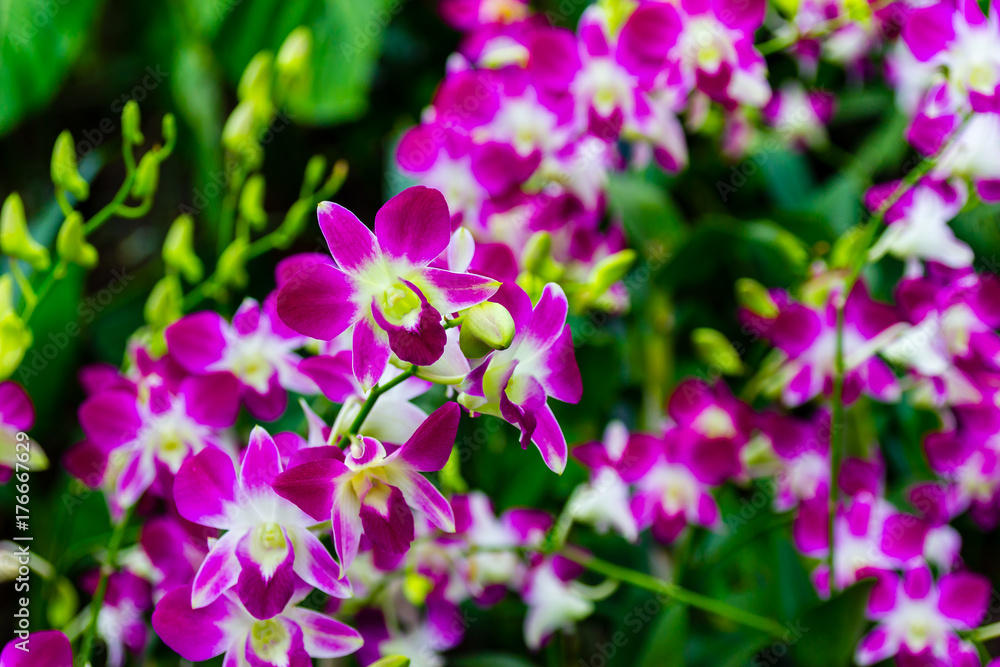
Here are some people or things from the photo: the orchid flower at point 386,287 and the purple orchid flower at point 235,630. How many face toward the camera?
2

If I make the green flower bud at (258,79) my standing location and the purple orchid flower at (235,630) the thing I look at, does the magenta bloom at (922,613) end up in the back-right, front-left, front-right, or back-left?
front-left

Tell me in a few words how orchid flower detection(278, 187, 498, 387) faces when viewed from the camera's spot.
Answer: facing the viewer

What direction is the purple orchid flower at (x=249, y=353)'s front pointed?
toward the camera

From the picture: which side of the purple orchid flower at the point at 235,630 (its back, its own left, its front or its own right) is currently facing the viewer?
front
